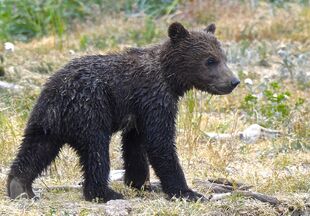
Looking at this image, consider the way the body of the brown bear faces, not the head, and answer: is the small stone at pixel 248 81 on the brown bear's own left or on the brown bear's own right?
on the brown bear's own left

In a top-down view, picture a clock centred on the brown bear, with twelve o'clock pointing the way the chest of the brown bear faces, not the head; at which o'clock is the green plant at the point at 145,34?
The green plant is roughly at 9 o'clock from the brown bear.

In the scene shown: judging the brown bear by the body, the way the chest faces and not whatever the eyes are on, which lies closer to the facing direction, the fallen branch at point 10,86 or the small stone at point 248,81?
the small stone

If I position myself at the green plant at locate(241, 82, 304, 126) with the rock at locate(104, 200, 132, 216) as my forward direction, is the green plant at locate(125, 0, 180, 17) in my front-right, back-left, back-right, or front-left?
back-right

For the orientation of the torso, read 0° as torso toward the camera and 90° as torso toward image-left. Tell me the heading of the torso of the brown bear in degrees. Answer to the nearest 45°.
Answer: approximately 270°

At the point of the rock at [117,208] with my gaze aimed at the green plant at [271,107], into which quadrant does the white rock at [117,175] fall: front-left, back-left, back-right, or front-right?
front-left

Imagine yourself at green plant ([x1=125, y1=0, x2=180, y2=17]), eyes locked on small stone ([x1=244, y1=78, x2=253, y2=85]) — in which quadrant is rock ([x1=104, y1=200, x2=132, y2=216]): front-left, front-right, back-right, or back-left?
front-right

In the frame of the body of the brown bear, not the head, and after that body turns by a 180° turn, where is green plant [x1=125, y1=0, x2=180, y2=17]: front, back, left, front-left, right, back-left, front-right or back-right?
right

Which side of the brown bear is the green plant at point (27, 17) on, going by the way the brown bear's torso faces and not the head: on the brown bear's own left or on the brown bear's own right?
on the brown bear's own left

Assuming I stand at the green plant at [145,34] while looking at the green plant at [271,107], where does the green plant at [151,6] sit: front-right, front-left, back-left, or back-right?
back-left
